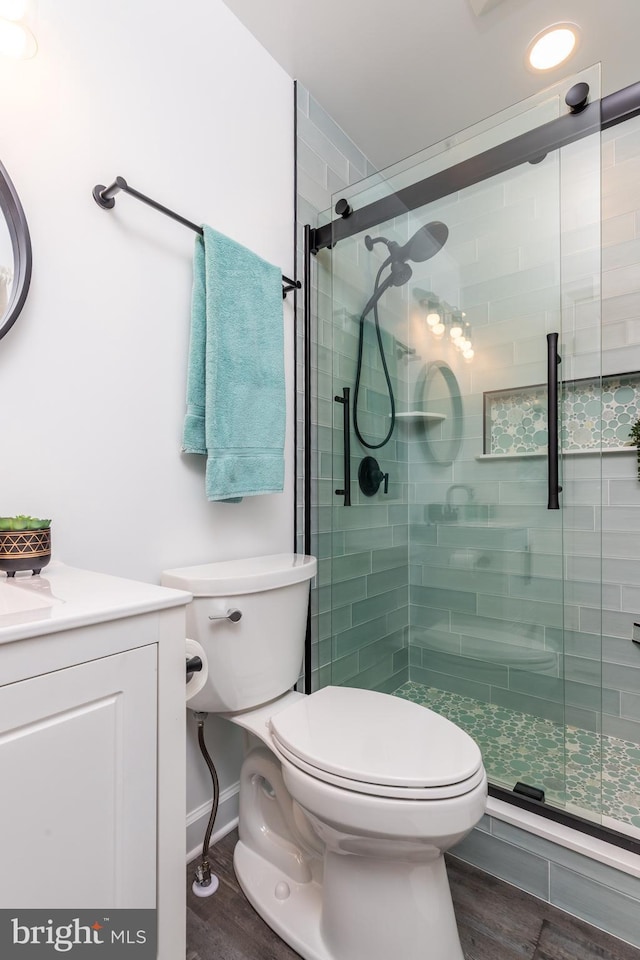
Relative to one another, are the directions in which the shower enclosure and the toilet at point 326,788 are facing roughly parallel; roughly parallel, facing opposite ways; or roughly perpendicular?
roughly perpendicular

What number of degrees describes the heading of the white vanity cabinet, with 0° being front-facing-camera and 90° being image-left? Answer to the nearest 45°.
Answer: approximately 315°

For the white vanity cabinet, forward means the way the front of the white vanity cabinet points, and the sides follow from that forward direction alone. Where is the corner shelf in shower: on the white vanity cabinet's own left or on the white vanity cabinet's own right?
on the white vanity cabinet's own left
